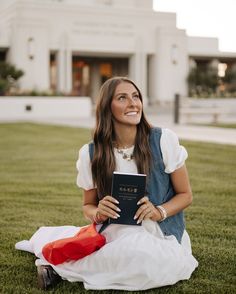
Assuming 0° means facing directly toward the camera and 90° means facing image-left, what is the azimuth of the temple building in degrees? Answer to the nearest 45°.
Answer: approximately 0°

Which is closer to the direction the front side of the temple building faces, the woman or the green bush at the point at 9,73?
the woman

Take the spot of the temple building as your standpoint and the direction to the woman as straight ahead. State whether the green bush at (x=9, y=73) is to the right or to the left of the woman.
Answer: right

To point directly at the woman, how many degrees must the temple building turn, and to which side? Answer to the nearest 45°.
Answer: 0° — it already faces them

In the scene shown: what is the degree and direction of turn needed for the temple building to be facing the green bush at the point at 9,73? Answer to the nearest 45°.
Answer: approximately 45° to its right
